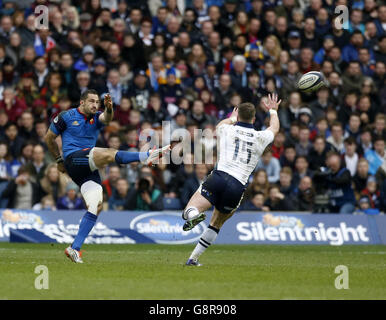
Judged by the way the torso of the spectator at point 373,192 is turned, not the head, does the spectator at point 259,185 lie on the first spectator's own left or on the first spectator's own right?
on the first spectator's own right

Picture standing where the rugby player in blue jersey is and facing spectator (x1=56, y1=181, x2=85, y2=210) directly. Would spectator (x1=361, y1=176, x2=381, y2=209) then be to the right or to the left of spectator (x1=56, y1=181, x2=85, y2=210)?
right

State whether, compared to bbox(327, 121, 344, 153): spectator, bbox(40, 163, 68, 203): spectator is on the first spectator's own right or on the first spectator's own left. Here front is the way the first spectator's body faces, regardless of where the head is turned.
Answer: on the first spectator's own right

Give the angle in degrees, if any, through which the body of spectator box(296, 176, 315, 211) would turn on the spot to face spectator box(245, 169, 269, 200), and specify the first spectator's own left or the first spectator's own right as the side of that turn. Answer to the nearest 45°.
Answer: approximately 90° to the first spectator's own right

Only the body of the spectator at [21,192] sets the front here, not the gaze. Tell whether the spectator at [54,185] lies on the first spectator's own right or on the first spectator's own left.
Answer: on the first spectator's own left

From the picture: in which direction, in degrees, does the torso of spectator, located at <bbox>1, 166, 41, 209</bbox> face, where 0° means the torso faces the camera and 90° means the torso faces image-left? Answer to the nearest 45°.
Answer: approximately 0°

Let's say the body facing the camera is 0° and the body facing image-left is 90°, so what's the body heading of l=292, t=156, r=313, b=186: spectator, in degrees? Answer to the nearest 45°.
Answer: approximately 0°

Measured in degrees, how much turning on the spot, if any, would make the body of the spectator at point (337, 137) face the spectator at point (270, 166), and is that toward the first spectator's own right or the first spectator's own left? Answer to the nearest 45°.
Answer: approximately 45° to the first spectator's own right
